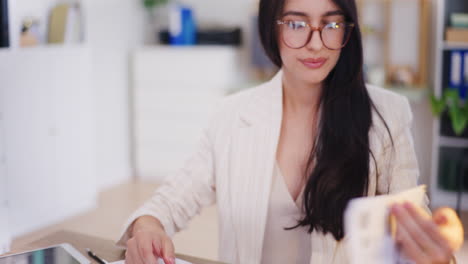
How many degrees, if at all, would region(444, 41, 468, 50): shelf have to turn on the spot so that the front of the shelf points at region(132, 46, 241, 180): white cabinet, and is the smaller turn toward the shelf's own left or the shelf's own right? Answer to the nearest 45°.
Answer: approximately 90° to the shelf's own right

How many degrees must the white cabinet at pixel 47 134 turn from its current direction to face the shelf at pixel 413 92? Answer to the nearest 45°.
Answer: approximately 45° to its left

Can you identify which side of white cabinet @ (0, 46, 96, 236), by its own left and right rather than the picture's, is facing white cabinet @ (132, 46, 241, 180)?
left

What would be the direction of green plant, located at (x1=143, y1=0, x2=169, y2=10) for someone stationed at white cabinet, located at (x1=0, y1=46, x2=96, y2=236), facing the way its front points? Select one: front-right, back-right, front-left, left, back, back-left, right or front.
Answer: left

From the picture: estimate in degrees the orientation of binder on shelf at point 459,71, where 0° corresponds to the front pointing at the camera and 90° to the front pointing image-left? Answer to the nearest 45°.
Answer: approximately 0°

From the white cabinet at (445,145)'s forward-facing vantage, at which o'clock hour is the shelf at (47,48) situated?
The shelf is roughly at 2 o'clock from the white cabinet.

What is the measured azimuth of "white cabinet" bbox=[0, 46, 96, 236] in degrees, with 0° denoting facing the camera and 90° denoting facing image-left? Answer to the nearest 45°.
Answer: approximately 315°

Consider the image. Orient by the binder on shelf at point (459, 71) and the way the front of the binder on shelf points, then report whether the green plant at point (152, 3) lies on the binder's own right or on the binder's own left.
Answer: on the binder's own right
